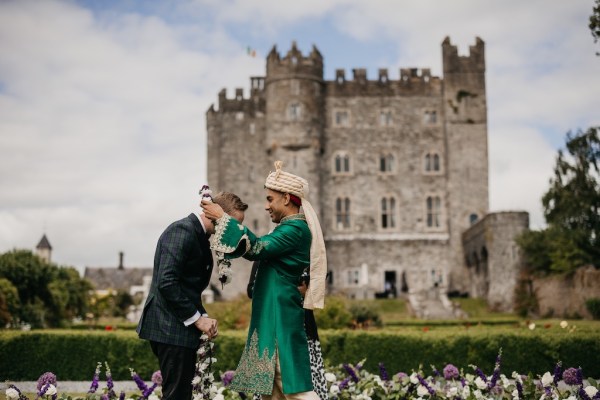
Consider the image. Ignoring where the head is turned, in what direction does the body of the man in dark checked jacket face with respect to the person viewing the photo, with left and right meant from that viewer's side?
facing to the right of the viewer

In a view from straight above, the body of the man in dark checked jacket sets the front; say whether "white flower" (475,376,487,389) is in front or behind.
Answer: in front

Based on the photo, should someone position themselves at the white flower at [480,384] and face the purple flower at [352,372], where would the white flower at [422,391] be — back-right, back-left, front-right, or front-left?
front-left

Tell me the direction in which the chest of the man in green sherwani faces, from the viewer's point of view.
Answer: to the viewer's left

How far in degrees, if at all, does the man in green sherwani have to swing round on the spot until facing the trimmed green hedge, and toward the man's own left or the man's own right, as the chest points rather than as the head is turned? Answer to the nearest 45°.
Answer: approximately 90° to the man's own right

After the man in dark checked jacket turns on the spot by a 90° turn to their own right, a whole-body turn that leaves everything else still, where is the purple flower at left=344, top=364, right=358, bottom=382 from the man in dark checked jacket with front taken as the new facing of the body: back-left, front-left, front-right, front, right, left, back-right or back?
back-left

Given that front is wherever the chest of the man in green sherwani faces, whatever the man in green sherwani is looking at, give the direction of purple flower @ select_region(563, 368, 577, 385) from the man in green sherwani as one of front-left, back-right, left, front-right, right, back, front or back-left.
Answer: back-right

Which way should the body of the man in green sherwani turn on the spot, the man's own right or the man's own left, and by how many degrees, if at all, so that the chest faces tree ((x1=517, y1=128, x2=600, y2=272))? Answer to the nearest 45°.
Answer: approximately 135° to the man's own right

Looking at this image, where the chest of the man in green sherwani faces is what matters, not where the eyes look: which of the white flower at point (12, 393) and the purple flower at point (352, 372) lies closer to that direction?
the white flower

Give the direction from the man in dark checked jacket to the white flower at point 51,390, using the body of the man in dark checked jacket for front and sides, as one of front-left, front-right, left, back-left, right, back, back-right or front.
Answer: back-left

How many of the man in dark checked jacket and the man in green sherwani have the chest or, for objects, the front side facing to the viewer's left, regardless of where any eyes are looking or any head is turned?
1

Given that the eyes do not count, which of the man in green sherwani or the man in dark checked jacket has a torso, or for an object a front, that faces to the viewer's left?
the man in green sherwani

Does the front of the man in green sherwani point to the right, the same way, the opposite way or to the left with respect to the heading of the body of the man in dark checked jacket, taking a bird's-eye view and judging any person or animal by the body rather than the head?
the opposite way

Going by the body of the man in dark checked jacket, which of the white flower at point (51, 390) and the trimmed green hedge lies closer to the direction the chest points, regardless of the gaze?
the trimmed green hedge

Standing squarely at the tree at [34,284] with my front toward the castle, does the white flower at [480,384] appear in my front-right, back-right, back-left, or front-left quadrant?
back-right
